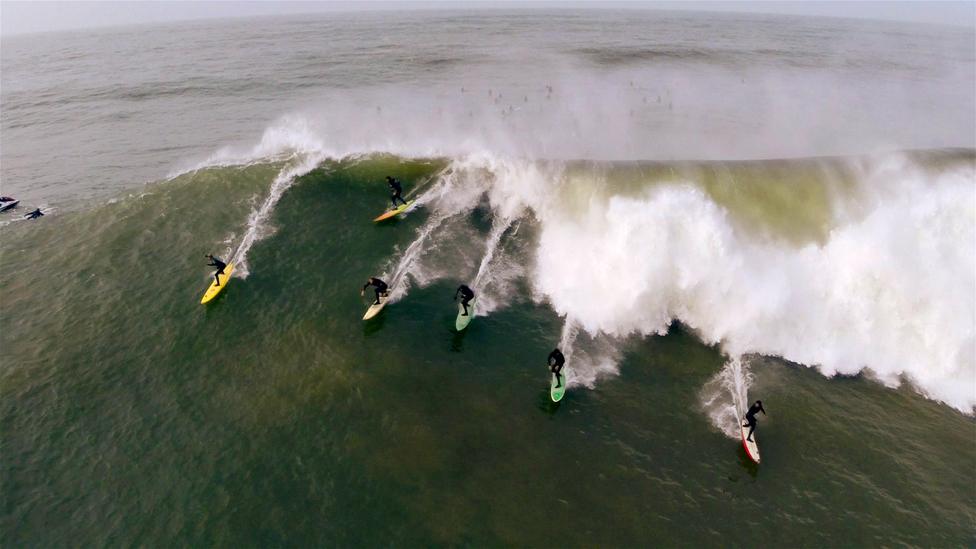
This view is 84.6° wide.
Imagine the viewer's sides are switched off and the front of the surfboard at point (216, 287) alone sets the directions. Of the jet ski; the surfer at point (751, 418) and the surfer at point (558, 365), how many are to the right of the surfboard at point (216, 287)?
1

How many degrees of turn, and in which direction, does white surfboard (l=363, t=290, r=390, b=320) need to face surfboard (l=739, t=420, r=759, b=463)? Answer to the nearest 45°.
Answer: approximately 90° to its left

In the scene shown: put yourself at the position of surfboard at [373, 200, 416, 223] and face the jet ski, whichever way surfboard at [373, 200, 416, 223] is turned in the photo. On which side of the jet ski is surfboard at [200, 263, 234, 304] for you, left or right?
left

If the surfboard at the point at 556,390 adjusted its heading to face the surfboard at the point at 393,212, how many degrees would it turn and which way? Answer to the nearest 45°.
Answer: approximately 135° to its right

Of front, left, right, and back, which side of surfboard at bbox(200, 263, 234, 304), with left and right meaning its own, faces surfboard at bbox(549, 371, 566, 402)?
left

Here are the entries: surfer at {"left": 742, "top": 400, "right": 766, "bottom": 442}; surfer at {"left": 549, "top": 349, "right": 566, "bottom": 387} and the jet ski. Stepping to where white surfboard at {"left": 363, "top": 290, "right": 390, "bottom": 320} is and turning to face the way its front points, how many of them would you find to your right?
1

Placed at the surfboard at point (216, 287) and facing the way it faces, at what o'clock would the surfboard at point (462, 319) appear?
the surfboard at point (462, 319) is roughly at 9 o'clock from the surfboard at point (216, 287).

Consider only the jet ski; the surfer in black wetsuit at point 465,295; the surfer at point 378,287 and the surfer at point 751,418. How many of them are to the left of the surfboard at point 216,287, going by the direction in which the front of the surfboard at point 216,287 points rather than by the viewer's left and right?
3
